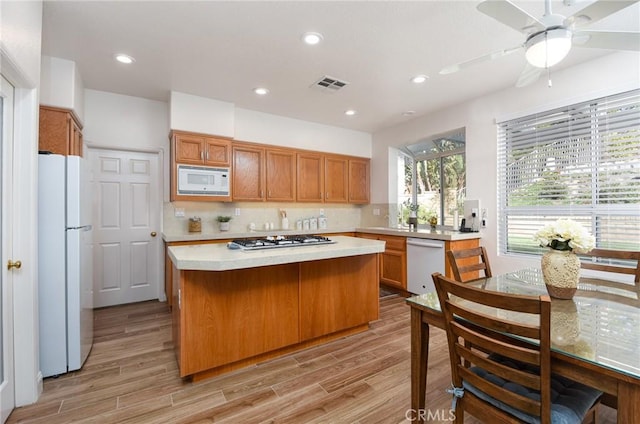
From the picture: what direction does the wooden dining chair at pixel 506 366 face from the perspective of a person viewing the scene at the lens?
facing away from the viewer and to the right of the viewer

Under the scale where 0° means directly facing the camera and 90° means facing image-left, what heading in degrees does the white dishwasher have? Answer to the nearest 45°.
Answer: approximately 45°

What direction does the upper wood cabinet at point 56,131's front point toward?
to the viewer's right

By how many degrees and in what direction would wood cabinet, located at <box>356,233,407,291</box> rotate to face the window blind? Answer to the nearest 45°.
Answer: approximately 90° to its left

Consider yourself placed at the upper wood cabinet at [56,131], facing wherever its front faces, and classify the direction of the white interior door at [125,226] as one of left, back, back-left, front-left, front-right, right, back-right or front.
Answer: front-left

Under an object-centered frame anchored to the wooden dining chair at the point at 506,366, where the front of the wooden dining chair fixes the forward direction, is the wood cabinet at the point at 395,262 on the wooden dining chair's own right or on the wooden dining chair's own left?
on the wooden dining chair's own left
